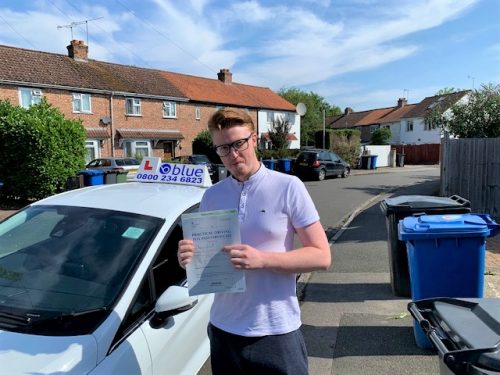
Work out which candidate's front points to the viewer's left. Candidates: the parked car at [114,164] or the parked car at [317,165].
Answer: the parked car at [114,164]

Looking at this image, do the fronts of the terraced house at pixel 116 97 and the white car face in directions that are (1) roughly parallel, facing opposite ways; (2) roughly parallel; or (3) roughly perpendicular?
roughly perpendicular

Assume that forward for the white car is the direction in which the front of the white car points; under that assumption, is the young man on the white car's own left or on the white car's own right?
on the white car's own left

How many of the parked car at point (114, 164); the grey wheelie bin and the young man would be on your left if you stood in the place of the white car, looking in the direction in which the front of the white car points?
2

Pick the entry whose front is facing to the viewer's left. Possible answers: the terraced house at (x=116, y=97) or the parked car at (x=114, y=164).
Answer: the parked car

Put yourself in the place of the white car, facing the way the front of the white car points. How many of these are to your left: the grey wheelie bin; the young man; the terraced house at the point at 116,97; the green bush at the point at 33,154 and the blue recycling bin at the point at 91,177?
2

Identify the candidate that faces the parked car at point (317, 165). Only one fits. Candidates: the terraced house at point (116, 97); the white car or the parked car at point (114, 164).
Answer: the terraced house

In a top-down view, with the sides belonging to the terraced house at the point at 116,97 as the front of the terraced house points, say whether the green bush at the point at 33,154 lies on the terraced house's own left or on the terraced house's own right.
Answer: on the terraced house's own right

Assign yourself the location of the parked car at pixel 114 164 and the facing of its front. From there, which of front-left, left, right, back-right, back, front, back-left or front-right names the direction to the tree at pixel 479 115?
back-left

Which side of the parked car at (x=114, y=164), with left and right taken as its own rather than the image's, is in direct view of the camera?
left

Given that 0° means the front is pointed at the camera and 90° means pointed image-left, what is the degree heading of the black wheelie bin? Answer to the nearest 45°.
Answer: approximately 90°

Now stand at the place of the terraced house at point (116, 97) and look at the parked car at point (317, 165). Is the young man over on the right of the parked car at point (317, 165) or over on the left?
right

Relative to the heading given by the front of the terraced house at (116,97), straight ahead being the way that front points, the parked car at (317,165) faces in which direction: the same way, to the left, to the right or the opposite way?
to the left

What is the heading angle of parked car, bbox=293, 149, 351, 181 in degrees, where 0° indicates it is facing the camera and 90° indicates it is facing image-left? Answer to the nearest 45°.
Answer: approximately 225°
